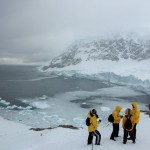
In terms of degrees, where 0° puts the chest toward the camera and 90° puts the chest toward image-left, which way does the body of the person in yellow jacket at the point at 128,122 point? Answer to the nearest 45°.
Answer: approximately 180°
